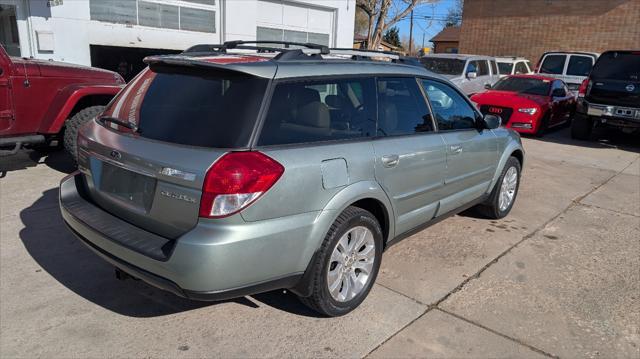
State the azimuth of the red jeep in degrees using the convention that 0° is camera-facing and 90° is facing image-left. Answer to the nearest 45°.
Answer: approximately 270°

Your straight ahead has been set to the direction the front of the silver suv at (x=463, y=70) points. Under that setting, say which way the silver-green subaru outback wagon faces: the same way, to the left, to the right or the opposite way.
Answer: the opposite way

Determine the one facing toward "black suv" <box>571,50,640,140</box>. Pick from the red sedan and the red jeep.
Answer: the red jeep

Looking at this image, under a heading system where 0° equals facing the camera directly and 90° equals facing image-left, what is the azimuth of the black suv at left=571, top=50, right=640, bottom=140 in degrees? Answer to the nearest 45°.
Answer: approximately 180°

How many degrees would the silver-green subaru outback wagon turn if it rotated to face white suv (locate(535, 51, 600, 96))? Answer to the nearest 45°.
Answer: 0° — it already faces it

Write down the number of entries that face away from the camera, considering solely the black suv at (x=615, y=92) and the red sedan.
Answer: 1

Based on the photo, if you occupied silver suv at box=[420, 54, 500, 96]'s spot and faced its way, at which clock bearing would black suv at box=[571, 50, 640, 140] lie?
The black suv is roughly at 9 o'clock from the silver suv.

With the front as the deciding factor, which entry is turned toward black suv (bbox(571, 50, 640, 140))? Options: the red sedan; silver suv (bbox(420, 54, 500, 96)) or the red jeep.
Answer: the red jeep

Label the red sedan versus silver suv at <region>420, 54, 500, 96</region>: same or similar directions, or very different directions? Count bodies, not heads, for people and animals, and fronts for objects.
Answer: same or similar directions

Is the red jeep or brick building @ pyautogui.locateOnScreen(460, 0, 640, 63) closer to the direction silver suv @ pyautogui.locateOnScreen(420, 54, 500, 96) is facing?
the red jeep

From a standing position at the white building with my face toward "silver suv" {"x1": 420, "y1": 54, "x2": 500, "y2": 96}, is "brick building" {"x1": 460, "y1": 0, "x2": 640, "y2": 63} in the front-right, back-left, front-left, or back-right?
front-left

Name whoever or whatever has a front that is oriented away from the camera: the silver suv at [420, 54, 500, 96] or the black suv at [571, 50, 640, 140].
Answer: the black suv

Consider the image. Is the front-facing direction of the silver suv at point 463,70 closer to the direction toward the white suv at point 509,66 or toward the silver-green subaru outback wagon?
the silver-green subaru outback wagon

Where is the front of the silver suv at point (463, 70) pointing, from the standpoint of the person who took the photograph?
facing the viewer and to the left of the viewer

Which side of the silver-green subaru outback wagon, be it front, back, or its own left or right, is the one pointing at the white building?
left

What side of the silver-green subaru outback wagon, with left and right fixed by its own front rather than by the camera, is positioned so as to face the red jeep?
left

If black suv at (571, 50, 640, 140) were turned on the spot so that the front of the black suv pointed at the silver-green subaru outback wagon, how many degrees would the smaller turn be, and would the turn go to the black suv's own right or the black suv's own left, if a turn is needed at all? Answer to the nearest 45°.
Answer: approximately 180°

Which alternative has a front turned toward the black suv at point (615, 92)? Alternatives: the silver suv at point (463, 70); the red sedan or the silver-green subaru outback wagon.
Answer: the silver-green subaru outback wagon

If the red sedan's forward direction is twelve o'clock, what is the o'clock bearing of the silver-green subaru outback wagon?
The silver-green subaru outback wagon is roughly at 11 o'clock from the red sedan.

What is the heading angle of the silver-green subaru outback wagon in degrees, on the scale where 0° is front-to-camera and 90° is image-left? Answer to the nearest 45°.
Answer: approximately 225°
